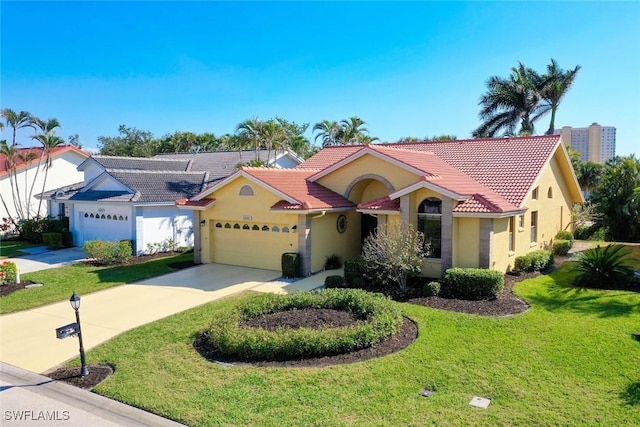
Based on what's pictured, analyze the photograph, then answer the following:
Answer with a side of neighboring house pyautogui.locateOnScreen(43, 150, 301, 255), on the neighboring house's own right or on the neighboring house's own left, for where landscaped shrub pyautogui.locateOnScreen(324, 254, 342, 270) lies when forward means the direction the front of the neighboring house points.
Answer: on the neighboring house's own left

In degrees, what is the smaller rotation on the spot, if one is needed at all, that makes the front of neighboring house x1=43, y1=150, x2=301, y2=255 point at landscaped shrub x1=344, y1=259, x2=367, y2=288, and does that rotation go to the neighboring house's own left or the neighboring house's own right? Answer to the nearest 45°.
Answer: approximately 90° to the neighboring house's own left

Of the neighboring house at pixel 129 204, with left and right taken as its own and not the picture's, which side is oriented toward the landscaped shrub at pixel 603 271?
left

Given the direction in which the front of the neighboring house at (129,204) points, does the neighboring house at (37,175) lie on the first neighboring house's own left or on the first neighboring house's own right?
on the first neighboring house's own right

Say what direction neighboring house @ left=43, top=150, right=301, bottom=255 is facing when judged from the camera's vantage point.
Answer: facing the viewer and to the left of the viewer

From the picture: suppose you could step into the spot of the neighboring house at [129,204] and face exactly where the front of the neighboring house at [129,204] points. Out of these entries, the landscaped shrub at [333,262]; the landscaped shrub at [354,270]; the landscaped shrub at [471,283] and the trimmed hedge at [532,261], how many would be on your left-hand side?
4

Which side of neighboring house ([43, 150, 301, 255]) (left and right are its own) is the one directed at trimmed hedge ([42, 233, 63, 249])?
right

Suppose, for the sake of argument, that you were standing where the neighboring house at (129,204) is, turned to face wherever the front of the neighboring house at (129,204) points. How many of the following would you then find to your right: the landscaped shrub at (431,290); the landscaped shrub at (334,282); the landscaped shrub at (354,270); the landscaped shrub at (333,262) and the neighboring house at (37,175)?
1

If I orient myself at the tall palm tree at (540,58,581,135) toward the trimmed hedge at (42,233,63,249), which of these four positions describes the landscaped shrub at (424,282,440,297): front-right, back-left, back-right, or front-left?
front-left

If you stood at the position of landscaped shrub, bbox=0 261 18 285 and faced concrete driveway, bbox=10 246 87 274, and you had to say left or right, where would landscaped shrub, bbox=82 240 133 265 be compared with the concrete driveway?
right

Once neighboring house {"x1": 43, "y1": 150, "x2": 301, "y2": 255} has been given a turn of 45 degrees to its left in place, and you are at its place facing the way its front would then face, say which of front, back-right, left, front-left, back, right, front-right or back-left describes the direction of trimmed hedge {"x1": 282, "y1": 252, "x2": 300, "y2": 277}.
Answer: front-left

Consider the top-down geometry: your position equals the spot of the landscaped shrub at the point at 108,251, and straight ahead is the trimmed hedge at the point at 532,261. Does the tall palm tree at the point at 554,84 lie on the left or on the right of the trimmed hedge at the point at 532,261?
left

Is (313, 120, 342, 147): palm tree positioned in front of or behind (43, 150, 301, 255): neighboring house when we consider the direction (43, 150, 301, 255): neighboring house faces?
behind

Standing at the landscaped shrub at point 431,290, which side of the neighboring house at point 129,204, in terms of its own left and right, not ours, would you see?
left

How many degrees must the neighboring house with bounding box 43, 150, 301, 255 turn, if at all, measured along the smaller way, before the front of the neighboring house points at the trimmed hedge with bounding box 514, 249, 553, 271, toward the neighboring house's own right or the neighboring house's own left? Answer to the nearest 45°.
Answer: approximately 90° to the neighboring house's own left

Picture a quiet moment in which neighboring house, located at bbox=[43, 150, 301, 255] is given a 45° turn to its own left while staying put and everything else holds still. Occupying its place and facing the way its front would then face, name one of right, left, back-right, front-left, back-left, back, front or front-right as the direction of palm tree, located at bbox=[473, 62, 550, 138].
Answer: left

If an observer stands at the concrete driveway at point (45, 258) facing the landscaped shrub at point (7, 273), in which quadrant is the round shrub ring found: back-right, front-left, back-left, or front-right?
front-left
